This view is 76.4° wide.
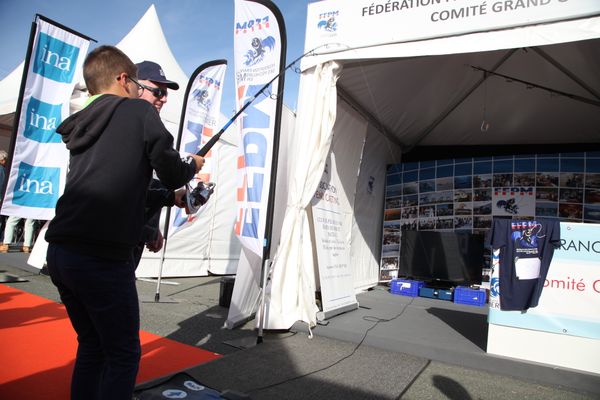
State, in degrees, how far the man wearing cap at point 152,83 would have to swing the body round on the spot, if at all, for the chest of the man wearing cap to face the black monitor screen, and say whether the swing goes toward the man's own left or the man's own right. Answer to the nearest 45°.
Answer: approximately 90° to the man's own left

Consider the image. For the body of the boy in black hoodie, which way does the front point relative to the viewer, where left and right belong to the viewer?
facing away from the viewer and to the right of the viewer

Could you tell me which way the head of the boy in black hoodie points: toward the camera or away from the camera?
away from the camera

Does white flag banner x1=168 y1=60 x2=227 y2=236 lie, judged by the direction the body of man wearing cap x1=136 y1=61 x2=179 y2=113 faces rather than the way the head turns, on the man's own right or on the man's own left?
on the man's own left

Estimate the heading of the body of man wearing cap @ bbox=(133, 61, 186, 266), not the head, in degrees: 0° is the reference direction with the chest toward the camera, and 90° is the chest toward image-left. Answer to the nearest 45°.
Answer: approximately 315°

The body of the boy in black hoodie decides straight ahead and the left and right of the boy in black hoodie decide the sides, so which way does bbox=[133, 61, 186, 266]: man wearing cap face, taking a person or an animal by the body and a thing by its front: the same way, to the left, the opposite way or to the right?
to the right
